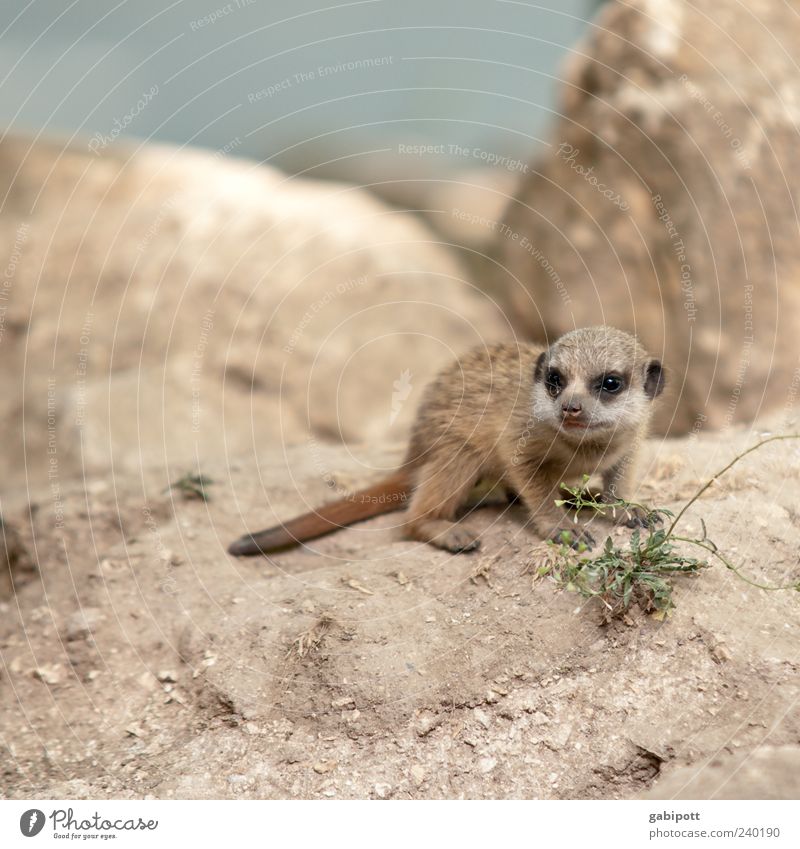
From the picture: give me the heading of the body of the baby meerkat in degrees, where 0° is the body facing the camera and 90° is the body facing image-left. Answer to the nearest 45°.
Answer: approximately 315°

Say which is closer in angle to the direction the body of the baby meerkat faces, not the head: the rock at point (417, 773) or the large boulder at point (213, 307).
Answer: the rock

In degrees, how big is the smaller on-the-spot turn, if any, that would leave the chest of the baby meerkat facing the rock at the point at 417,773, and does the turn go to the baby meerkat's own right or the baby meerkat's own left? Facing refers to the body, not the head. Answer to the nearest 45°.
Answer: approximately 45° to the baby meerkat's own right

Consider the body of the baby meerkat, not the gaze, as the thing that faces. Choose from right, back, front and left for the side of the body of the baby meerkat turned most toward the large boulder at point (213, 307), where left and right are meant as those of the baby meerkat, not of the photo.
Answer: back
